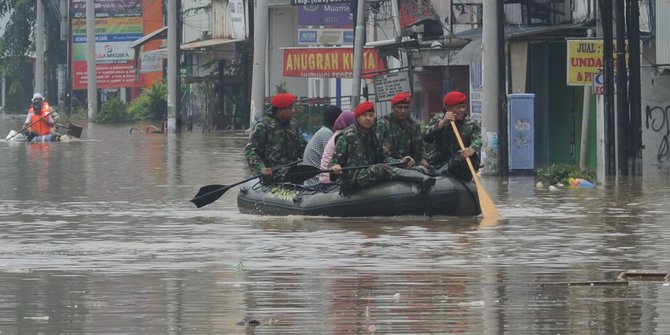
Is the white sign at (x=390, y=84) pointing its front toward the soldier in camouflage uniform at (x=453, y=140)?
yes

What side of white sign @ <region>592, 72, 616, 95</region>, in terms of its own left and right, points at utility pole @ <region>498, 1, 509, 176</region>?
right

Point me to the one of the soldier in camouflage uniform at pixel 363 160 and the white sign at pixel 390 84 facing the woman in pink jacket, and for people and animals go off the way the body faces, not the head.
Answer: the white sign
